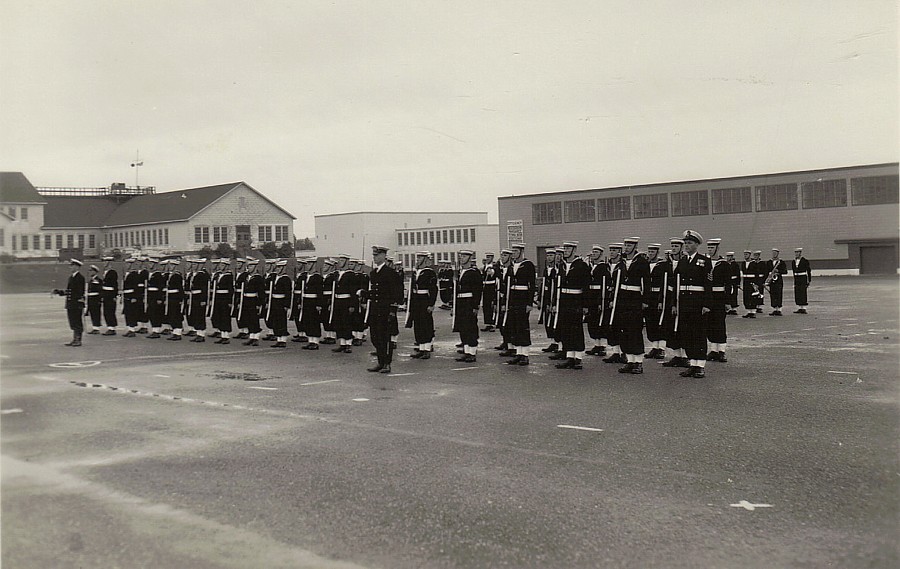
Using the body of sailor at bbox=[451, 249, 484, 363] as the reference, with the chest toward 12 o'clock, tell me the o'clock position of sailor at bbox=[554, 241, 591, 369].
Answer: sailor at bbox=[554, 241, 591, 369] is roughly at 9 o'clock from sailor at bbox=[451, 249, 484, 363].

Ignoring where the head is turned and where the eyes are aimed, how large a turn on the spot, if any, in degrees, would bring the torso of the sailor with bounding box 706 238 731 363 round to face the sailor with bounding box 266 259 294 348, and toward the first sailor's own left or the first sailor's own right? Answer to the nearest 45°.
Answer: approximately 45° to the first sailor's own right

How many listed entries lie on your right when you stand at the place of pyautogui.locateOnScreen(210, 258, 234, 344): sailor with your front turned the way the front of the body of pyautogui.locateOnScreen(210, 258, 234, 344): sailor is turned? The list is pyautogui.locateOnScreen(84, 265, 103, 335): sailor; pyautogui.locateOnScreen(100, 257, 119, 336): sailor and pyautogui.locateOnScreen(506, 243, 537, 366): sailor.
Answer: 2

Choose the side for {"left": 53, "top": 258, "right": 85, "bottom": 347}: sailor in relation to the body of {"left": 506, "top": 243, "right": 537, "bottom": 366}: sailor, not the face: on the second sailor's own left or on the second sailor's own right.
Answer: on the second sailor's own right

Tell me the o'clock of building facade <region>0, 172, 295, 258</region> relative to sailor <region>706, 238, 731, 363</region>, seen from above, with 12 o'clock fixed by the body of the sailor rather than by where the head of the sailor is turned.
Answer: The building facade is roughly at 3 o'clock from the sailor.

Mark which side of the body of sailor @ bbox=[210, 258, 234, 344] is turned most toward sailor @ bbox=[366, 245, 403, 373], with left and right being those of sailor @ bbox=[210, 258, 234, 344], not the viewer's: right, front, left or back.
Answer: left

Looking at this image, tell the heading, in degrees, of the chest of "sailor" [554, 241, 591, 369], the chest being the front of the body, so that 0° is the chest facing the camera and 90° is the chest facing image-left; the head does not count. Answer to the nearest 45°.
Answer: approximately 45°

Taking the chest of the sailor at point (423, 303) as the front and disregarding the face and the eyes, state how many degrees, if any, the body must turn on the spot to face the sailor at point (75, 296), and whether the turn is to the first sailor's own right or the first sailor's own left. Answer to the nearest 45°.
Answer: approximately 45° to the first sailor's own right
